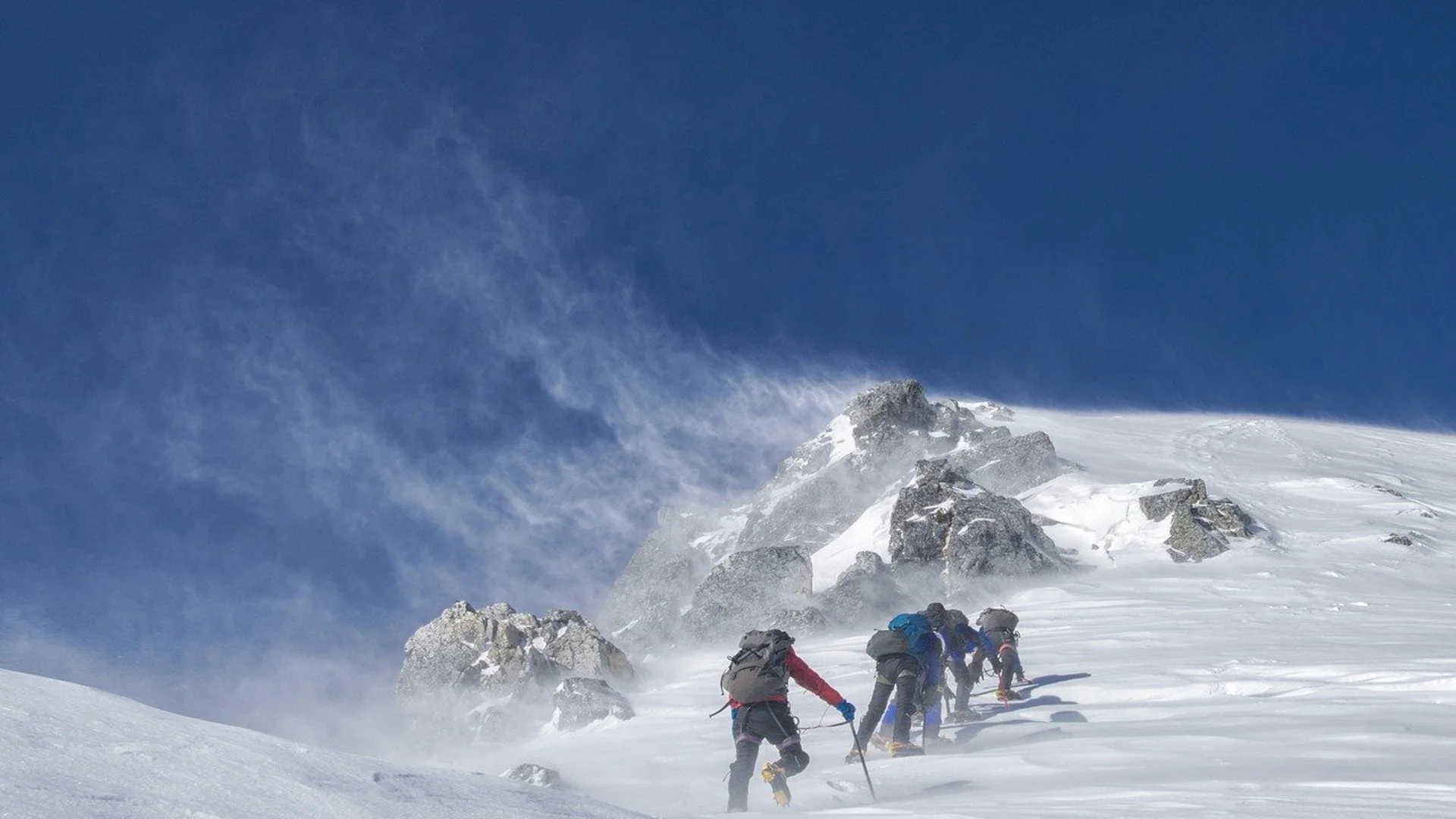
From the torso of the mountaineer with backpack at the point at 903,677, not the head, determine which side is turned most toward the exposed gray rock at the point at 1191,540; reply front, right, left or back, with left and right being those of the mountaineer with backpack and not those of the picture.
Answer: front

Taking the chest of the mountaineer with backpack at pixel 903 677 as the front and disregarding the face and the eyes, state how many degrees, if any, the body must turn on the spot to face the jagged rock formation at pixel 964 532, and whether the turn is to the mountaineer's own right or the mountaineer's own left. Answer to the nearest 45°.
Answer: approximately 45° to the mountaineer's own left

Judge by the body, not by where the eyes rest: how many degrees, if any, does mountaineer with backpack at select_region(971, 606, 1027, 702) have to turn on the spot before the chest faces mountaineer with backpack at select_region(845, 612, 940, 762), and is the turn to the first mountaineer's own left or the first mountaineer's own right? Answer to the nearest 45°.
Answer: approximately 180°

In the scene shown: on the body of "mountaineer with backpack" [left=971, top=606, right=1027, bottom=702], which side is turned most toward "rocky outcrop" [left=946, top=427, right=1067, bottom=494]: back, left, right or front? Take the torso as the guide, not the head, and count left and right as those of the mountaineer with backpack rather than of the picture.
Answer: front

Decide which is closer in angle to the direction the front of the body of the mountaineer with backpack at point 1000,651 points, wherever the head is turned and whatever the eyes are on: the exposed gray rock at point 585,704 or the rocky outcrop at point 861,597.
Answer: the rocky outcrop

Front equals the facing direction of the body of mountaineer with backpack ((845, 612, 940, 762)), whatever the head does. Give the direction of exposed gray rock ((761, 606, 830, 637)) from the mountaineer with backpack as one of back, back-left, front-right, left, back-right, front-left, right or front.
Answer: front-left

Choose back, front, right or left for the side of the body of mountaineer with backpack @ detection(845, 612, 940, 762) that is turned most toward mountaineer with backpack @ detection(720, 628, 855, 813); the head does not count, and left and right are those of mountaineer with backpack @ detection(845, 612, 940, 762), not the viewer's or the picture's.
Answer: back

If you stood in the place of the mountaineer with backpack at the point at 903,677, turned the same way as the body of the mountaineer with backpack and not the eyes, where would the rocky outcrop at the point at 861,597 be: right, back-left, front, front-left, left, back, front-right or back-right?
front-left

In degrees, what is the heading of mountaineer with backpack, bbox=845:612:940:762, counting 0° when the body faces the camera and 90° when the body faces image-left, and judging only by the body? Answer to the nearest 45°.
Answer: approximately 225°

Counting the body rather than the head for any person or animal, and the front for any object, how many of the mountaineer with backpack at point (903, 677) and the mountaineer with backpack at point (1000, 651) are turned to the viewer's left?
0

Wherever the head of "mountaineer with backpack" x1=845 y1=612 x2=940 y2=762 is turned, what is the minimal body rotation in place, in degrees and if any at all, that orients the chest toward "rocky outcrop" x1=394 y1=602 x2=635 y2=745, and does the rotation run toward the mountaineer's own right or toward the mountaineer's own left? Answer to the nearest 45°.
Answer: approximately 90° to the mountaineer's own left

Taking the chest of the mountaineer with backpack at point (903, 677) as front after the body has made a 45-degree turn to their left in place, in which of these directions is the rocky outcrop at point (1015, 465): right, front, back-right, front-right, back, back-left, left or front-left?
front

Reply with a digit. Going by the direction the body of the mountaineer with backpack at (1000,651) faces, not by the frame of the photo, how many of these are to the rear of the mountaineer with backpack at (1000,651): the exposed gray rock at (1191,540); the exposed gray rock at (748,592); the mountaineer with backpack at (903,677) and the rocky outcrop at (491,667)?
1

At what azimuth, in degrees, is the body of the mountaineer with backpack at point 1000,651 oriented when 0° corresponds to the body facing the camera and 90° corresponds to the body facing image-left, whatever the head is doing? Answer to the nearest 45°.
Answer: approximately 180°

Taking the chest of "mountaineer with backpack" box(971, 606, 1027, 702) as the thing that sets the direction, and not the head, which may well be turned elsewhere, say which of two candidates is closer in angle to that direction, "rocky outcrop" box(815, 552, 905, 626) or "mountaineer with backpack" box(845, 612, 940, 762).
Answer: the rocky outcrop
